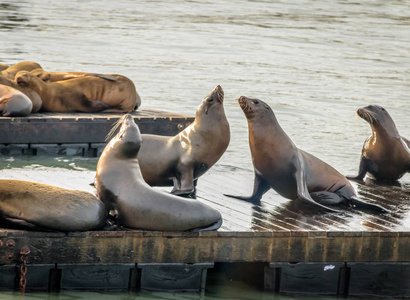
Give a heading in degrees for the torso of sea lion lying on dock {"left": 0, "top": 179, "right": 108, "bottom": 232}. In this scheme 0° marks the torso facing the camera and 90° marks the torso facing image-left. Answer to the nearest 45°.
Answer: approximately 90°

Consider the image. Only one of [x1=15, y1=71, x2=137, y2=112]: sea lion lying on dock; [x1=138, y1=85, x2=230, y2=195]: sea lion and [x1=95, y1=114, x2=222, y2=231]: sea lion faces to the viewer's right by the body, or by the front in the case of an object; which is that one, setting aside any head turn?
[x1=138, y1=85, x2=230, y2=195]: sea lion

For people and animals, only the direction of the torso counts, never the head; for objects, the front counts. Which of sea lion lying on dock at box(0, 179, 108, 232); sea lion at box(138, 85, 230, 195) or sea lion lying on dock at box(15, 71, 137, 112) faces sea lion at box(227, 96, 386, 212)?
sea lion at box(138, 85, 230, 195)

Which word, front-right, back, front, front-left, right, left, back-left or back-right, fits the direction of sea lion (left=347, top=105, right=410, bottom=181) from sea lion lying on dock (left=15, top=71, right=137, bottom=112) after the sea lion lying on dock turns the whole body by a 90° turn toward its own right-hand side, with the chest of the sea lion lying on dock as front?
back-right

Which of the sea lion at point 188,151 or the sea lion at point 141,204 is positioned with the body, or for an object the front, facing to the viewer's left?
the sea lion at point 141,204

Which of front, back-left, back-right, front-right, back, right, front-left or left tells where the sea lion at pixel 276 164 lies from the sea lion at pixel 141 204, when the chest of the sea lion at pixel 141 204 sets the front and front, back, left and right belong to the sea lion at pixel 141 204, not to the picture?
back-right

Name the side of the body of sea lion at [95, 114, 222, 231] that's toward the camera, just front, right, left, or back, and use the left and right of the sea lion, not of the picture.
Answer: left

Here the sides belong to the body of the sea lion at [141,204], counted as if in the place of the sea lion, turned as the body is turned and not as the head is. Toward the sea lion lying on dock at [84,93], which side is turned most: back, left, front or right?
right

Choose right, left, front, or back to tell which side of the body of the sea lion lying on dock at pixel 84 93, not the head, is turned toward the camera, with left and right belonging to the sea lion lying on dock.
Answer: left

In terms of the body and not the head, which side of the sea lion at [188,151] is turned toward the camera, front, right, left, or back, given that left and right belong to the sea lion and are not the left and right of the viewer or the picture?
right

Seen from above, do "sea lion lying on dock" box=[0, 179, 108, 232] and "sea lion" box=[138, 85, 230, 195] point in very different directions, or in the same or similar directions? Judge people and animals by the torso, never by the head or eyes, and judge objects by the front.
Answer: very different directions
